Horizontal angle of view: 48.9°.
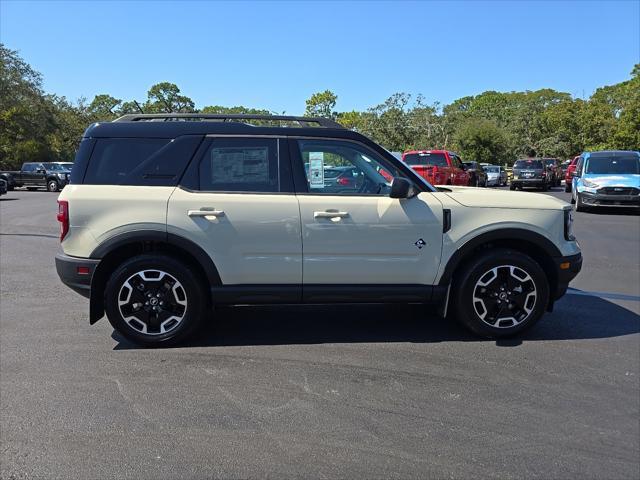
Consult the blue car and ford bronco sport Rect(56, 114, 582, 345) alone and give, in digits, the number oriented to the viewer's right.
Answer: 1

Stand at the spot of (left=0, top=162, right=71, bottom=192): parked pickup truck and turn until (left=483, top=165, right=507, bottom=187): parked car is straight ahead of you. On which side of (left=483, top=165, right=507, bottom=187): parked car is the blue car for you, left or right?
right

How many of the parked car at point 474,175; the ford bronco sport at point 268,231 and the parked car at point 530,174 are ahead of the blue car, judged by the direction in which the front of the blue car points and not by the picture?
1

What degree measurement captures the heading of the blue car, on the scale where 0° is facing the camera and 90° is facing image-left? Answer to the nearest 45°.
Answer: approximately 0°

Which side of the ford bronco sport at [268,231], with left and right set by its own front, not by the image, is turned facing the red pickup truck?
left

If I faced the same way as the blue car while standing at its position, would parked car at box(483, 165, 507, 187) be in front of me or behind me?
behind

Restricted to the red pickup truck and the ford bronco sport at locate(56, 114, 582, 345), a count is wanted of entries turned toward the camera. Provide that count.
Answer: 0

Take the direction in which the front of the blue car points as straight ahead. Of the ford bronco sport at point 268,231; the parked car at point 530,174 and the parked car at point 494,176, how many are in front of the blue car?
1

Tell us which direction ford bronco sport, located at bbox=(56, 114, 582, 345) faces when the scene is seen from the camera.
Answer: facing to the right of the viewer

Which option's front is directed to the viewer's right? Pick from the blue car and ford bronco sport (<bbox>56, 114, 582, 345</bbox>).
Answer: the ford bronco sport

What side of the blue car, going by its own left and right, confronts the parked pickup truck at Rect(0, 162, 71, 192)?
right

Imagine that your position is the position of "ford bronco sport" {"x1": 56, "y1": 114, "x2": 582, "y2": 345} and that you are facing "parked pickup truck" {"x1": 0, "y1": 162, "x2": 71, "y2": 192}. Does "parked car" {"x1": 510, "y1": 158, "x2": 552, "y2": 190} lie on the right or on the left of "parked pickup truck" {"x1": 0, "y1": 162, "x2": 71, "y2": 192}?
right

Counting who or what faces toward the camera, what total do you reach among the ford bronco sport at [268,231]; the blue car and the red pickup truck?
1
